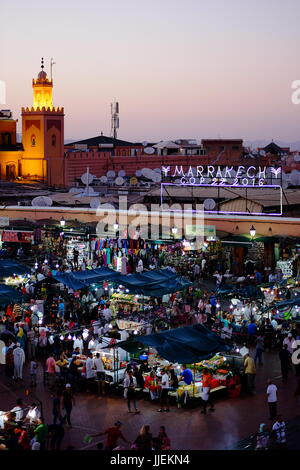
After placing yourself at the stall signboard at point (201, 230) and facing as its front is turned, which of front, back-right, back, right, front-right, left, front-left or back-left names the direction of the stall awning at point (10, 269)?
front-right

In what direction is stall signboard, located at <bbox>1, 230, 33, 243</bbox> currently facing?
toward the camera

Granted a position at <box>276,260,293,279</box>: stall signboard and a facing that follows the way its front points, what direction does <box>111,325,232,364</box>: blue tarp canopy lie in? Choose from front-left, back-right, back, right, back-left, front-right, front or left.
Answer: front

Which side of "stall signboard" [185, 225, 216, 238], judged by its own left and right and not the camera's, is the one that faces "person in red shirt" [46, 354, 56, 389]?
front

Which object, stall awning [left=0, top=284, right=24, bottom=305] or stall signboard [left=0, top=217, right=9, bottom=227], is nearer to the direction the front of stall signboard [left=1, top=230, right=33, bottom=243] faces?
the stall awning

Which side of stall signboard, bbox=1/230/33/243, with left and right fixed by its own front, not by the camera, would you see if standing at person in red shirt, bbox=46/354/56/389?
front

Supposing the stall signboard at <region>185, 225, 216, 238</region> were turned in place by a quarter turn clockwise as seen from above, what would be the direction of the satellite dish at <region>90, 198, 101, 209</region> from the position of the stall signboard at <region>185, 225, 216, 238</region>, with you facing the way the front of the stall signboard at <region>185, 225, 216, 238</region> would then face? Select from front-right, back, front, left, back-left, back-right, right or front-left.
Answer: front-right

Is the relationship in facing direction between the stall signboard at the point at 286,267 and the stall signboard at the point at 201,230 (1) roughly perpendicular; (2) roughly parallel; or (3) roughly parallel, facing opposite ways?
roughly parallel

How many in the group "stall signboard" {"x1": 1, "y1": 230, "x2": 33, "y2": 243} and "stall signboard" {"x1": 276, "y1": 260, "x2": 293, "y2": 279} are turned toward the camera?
2

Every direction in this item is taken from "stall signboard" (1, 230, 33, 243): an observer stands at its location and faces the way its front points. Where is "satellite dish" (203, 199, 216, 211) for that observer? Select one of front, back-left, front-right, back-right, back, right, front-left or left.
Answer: left

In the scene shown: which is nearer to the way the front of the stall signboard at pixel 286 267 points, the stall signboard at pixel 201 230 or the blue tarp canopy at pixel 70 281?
the blue tarp canopy

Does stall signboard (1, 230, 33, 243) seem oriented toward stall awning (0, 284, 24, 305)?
yes

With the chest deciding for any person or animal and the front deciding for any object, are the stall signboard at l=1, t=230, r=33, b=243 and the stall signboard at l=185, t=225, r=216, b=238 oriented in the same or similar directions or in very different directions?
same or similar directions

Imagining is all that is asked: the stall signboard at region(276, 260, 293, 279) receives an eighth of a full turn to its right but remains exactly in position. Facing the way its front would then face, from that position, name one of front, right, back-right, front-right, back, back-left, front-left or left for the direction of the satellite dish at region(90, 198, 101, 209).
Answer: right

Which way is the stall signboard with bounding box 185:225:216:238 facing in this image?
toward the camera
